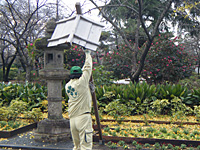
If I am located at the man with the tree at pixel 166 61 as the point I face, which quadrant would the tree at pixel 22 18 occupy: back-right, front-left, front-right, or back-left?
front-left

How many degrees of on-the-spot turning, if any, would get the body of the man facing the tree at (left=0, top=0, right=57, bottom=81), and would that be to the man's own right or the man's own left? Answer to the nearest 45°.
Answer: approximately 45° to the man's own left

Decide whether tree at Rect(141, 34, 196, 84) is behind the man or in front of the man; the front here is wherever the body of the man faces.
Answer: in front
